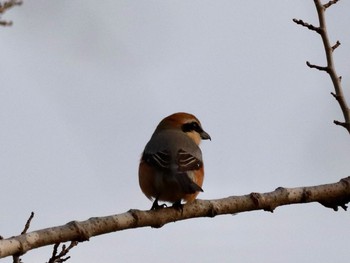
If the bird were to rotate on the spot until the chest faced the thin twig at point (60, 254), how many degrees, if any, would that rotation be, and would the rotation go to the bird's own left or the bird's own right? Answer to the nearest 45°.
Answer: approximately 135° to the bird's own left

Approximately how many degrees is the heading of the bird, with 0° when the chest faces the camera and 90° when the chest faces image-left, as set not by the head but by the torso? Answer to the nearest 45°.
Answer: approximately 180°

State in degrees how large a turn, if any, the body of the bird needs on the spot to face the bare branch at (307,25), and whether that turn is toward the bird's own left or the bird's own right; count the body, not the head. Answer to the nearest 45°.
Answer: approximately 135° to the bird's own right
